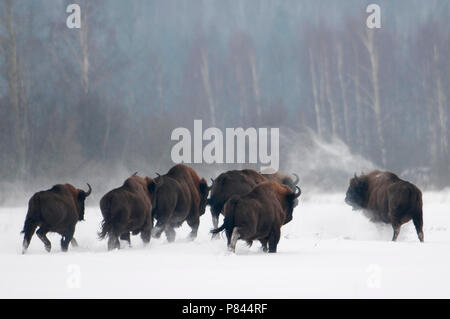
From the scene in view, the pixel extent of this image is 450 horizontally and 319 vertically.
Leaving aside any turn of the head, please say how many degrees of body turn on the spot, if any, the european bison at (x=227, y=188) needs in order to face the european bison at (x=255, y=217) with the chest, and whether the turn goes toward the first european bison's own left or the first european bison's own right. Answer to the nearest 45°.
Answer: approximately 90° to the first european bison's own right

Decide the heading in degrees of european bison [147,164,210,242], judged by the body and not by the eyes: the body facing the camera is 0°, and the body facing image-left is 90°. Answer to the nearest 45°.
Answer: approximately 225°

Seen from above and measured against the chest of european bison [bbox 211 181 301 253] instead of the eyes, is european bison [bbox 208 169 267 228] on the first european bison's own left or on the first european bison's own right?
on the first european bison's own left

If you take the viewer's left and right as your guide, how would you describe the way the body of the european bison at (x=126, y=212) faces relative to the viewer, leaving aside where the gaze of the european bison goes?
facing away from the viewer and to the right of the viewer

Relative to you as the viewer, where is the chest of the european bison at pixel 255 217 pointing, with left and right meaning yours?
facing away from the viewer and to the right of the viewer

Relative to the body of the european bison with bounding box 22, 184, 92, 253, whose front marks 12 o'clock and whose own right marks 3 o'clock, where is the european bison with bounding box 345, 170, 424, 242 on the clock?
the european bison with bounding box 345, 170, 424, 242 is roughly at 1 o'clock from the european bison with bounding box 22, 184, 92, 253.

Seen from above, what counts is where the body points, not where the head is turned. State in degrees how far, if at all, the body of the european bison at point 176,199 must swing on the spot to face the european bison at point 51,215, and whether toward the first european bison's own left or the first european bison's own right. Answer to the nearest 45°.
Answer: approximately 180°

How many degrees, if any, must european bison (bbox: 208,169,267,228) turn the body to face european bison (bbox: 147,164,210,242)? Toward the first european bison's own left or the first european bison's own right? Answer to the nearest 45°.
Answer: approximately 180°

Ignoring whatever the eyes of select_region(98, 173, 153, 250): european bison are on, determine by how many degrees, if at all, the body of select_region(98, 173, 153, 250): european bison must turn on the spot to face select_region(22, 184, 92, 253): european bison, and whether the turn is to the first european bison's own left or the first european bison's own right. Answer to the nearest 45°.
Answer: approximately 135° to the first european bison's own left
